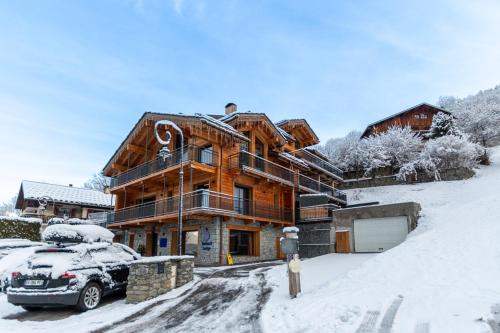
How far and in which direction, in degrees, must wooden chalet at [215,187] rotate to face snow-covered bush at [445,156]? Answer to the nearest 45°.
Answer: approximately 135° to its left

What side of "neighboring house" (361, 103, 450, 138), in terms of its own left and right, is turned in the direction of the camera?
front

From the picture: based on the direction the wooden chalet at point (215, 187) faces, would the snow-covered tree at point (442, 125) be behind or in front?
behind

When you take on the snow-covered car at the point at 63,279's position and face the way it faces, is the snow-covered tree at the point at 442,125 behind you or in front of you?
in front

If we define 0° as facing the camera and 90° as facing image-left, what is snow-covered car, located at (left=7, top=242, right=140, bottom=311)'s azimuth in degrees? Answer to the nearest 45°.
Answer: approximately 225°

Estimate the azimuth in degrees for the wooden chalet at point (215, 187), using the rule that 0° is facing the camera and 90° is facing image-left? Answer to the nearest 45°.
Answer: approximately 45°

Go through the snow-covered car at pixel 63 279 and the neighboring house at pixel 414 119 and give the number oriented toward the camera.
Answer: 1

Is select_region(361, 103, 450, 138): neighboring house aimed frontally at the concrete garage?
yes

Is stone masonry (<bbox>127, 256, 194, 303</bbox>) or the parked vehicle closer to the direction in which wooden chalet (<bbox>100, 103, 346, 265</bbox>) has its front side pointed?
the parked vehicle

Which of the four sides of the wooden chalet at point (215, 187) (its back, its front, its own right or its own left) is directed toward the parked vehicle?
front
